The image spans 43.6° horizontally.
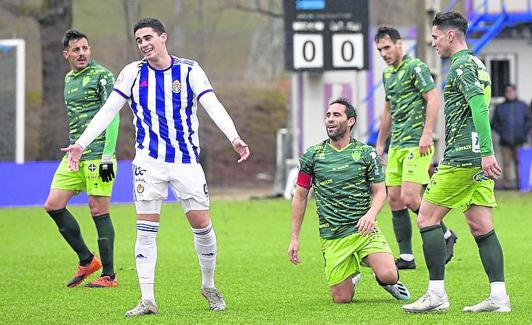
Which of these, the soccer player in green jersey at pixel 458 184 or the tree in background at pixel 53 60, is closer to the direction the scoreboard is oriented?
the soccer player in green jersey

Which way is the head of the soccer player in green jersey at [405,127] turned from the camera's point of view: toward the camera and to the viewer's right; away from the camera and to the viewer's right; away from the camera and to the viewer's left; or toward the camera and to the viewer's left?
toward the camera and to the viewer's left

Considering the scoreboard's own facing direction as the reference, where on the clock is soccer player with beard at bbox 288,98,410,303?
The soccer player with beard is roughly at 12 o'clock from the scoreboard.

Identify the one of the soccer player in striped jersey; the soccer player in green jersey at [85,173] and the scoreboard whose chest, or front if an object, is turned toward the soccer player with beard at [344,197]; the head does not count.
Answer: the scoreboard

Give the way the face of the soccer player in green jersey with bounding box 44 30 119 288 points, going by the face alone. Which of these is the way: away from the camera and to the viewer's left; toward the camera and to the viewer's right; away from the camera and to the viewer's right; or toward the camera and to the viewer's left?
toward the camera and to the viewer's right

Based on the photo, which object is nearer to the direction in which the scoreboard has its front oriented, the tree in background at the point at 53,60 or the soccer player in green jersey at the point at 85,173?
the soccer player in green jersey

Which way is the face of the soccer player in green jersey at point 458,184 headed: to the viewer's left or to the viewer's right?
to the viewer's left

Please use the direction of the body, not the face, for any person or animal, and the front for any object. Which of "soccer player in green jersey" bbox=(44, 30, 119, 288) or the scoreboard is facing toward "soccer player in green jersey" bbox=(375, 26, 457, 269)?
the scoreboard

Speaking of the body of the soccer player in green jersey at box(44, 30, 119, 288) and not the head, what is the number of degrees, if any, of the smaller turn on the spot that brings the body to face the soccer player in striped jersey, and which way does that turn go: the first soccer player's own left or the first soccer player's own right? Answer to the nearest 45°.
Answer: approximately 45° to the first soccer player's own left

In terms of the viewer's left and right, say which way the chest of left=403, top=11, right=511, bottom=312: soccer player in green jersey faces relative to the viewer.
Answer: facing to the left of the viewer

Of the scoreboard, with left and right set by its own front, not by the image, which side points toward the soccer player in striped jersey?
front
